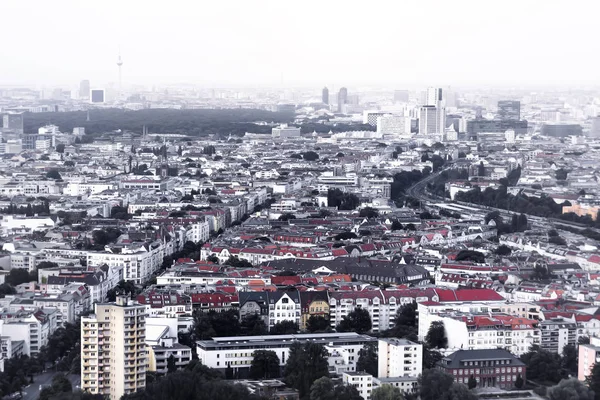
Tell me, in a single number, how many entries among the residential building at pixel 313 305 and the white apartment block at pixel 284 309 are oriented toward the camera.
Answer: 2

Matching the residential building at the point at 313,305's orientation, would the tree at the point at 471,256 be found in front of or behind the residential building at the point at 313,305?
behind

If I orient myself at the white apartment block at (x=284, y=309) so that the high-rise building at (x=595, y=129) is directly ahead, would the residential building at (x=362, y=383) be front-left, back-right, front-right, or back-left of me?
back-right

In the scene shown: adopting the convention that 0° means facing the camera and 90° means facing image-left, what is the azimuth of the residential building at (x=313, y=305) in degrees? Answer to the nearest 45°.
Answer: approximately 0°

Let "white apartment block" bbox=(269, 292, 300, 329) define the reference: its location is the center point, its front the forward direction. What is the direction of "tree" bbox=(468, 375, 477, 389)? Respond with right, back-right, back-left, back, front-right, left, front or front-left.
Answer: front-left

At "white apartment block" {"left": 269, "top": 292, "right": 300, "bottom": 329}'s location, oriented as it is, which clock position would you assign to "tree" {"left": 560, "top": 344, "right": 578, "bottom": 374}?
The tree is roughly at 10 o'clock from the white apartment block.

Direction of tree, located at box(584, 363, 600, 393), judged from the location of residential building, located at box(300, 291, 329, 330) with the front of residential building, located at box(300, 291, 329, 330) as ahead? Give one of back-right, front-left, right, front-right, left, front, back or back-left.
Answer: front-left

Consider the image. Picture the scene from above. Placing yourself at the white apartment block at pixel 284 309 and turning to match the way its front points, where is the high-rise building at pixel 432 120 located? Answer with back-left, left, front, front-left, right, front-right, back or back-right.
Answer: back

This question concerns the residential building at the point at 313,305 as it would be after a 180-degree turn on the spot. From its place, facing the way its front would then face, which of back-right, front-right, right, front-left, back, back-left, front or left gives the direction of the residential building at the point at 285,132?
front

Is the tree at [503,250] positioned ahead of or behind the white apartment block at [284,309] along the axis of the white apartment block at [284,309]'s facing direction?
behind
